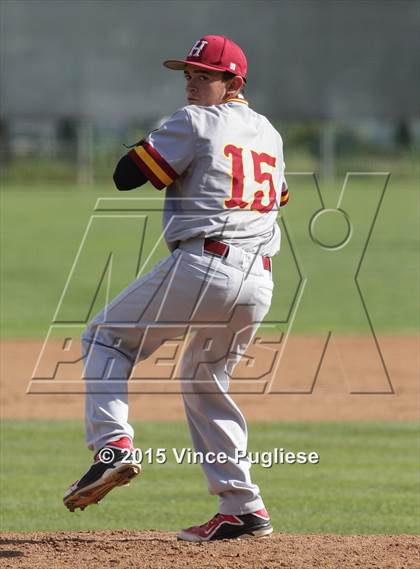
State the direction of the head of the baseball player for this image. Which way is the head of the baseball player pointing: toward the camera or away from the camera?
toward the camera

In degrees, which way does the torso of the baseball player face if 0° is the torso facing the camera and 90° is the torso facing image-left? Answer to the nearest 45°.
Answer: approximately 135°
